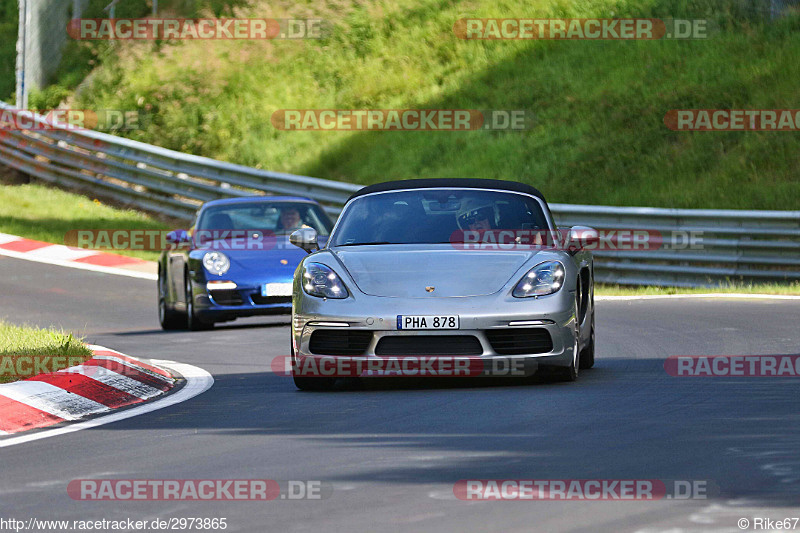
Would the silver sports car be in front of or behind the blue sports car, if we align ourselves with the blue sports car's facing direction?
in front

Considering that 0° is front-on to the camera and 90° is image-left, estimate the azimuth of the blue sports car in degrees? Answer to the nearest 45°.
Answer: approximately 315°

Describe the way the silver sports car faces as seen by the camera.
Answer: facing the viewer

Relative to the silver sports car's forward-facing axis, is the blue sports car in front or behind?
behind

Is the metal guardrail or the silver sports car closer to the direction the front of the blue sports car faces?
the silver sports car

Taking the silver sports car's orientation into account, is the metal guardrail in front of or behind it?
behind

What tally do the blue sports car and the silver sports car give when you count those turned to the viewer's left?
0
